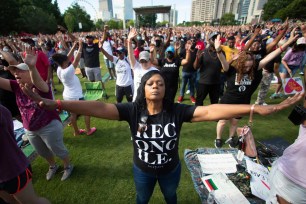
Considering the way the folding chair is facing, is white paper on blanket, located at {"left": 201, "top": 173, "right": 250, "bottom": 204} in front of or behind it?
in front

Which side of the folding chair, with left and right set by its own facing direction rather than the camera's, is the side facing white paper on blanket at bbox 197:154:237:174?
front

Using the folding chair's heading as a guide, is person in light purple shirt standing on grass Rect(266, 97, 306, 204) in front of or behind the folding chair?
in front

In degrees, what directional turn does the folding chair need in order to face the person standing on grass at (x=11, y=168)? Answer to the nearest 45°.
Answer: approximately 45° to its right

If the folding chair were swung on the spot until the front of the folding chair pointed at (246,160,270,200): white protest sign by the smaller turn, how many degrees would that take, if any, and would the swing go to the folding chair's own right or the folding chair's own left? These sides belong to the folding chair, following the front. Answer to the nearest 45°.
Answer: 0° — it already faces it

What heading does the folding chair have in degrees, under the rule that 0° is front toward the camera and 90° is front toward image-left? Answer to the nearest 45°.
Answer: approximately 315°

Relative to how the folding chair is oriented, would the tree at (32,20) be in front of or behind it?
behind
